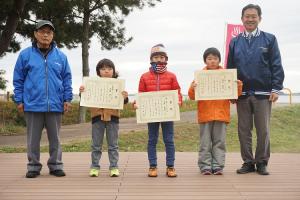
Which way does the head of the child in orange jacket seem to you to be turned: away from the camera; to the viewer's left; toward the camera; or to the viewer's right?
toward the camera

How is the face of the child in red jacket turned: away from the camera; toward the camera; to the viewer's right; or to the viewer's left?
toward the camera

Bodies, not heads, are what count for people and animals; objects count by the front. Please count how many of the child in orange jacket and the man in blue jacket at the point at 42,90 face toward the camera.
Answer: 2

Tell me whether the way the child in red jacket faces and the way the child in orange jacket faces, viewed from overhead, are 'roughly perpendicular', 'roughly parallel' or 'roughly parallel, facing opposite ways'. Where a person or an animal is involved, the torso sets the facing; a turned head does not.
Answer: roughly parallel

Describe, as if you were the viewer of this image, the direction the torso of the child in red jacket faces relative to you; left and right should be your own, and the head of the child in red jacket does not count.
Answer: facing the viewer

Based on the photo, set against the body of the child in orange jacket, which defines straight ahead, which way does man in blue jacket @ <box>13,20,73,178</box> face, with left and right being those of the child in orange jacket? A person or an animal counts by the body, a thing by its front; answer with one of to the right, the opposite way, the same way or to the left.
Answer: the same way

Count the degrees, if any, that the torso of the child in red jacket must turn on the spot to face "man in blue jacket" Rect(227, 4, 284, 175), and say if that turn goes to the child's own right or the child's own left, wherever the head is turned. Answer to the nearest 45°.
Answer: approximately 90° to the child's own left

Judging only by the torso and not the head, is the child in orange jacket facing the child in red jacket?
no

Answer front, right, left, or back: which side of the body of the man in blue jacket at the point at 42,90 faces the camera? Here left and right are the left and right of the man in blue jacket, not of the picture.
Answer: front

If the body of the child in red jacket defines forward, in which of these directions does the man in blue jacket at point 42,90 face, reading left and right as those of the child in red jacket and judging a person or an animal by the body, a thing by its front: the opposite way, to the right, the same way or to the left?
the same way

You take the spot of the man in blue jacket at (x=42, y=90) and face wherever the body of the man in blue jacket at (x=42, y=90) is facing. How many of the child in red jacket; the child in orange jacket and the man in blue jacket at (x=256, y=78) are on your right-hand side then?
0

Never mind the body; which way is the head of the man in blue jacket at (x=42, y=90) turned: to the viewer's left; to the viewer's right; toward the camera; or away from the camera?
toward the camera

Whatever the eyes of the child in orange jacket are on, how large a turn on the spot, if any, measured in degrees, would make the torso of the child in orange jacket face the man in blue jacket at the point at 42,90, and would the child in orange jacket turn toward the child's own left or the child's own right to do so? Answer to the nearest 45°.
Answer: approximately 90° to the child's own right

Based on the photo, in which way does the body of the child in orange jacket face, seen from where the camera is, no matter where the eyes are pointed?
toward the camera

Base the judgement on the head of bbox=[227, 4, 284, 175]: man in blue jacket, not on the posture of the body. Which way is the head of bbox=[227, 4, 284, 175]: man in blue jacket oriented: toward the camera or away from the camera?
toward the camera
